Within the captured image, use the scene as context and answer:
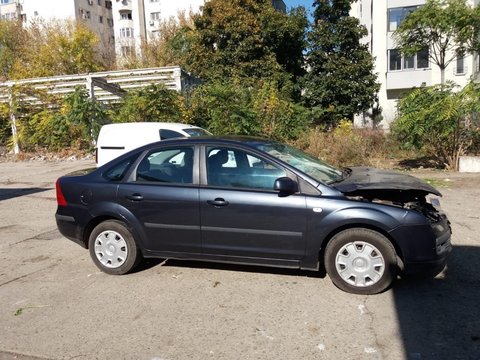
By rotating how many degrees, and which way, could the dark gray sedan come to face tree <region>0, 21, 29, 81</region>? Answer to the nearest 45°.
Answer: approximately 135° to its left

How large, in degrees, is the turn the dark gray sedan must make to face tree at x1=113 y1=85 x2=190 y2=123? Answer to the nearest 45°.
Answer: approximately 90° to its left

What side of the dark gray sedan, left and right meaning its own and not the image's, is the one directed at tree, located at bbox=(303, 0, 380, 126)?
left

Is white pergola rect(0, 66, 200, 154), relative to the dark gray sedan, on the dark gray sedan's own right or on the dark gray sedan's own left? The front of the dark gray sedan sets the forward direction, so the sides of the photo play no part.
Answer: on the dark gray sedan's own left

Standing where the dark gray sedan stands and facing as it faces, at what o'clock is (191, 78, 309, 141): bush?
The bush is roughly at 9 o'clock from the dark gray sedan.

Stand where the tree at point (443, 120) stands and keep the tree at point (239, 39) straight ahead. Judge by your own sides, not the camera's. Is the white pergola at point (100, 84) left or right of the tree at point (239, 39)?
left

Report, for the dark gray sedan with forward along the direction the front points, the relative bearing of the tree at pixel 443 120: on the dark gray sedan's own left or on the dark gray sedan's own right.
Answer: on the dark gray sedan's own left

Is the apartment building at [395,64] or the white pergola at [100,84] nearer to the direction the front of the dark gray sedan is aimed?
the apartment building

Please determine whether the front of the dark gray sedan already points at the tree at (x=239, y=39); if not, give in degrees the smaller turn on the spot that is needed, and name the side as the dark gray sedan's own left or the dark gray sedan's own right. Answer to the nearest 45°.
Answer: approximately 90° to the dark gray sedan's own left

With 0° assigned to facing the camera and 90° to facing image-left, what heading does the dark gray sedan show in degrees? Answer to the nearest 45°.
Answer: approximately 270°

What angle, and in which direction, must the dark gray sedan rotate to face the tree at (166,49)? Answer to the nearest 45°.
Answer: approximately 90° to its left

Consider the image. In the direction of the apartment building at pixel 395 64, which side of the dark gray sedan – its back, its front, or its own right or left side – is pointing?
left

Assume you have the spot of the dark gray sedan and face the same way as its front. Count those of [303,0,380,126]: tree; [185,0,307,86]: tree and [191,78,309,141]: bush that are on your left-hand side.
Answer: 3

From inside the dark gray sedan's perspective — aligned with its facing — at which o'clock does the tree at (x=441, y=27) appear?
The tree is roughly at 10 o'clock from the dark gray sedan.

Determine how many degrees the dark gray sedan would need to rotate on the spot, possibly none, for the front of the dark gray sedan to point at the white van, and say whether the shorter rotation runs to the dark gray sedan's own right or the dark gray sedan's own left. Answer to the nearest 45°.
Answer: approximately 135° to the dark gray sedan's own left

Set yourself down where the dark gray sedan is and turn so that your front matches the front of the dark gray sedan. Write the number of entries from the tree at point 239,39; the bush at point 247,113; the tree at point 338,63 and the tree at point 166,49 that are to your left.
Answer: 4
